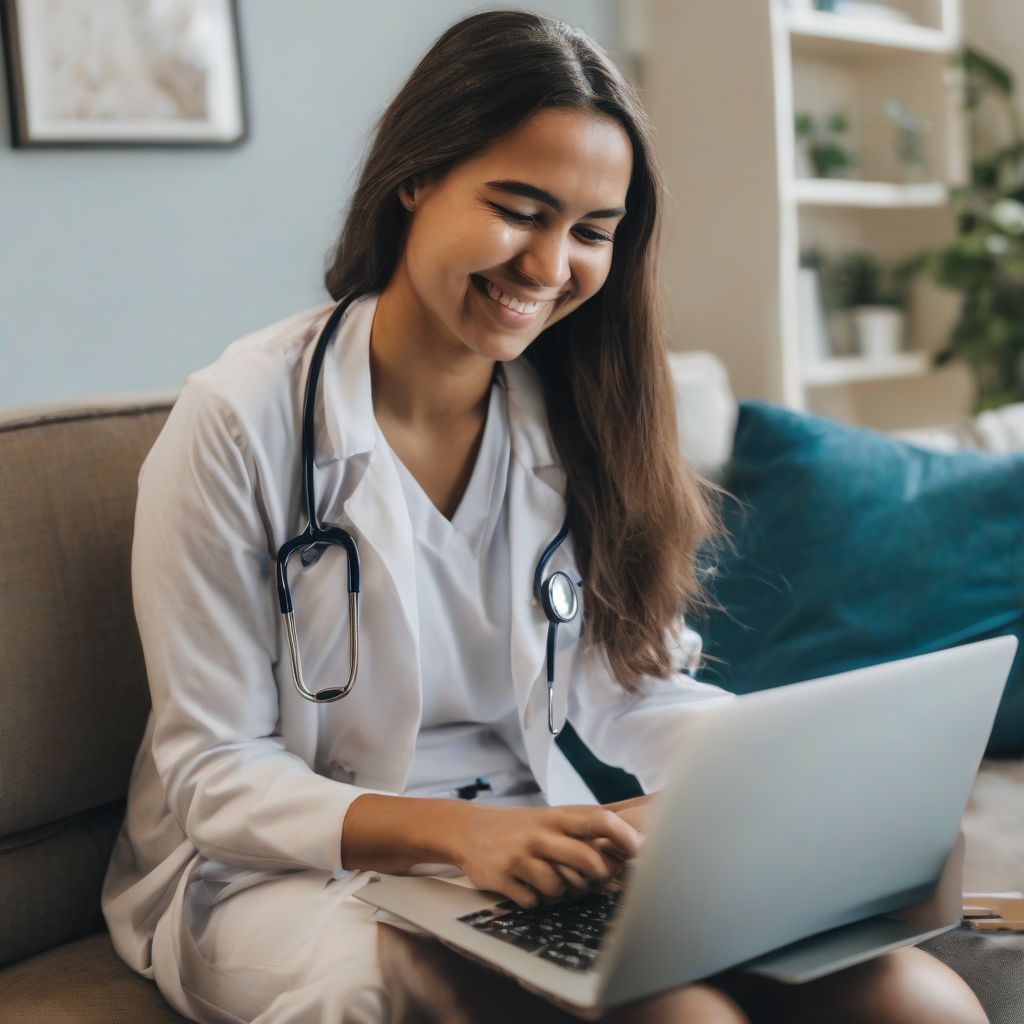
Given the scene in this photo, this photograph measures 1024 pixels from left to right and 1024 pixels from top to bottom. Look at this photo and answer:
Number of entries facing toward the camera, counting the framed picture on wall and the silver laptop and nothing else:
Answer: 1

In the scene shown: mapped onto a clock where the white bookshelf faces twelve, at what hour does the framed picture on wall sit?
The framed picture on wall is roughly at 3 o'clock from the white bookshelf.

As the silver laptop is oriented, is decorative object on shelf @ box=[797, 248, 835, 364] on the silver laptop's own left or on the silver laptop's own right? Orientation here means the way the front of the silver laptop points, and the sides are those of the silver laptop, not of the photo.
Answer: on the silver laptop's own right

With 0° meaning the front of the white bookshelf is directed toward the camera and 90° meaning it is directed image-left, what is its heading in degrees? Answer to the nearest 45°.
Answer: approximately 315°

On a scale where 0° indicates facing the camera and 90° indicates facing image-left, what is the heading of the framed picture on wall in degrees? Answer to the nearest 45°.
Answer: approximately 0°

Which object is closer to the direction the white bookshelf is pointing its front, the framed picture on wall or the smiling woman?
the smiling woman

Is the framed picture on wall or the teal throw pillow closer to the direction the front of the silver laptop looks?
the framed picture on wall

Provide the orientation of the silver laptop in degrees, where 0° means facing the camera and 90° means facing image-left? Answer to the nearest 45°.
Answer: approximately 135°

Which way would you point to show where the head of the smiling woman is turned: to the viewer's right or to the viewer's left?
to the viewer's right

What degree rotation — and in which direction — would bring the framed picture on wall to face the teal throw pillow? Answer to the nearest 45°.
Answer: approximately 45° to its left
